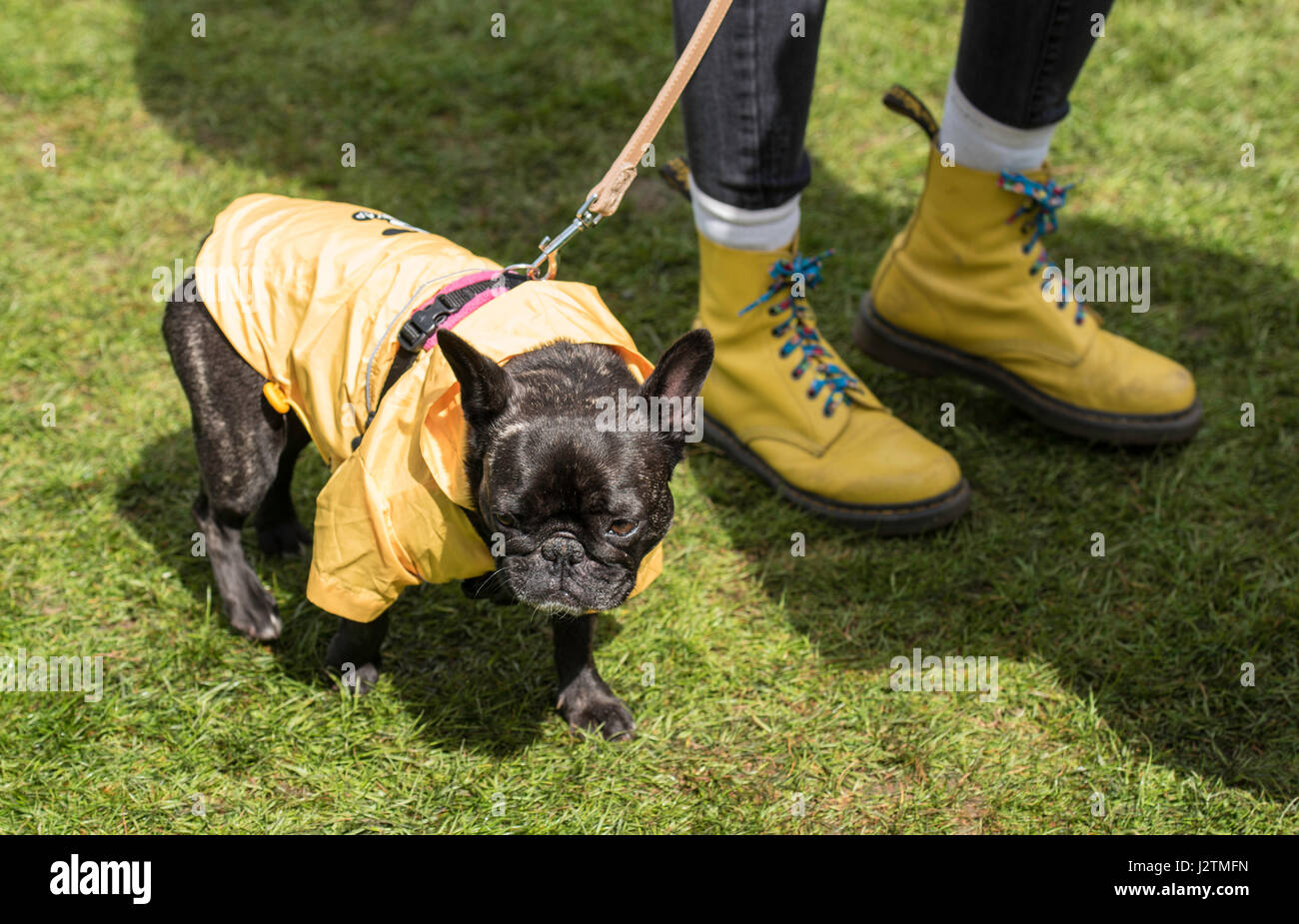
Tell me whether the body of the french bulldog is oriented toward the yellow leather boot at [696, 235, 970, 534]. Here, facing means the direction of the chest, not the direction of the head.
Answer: no

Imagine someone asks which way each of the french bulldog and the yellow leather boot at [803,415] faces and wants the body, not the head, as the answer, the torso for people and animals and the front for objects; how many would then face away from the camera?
0

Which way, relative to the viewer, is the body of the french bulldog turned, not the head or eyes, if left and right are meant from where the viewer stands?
facing the viewer and to the right of the viewer

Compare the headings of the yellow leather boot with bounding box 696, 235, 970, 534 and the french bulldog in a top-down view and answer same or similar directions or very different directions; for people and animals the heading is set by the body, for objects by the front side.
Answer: same or similar directions
